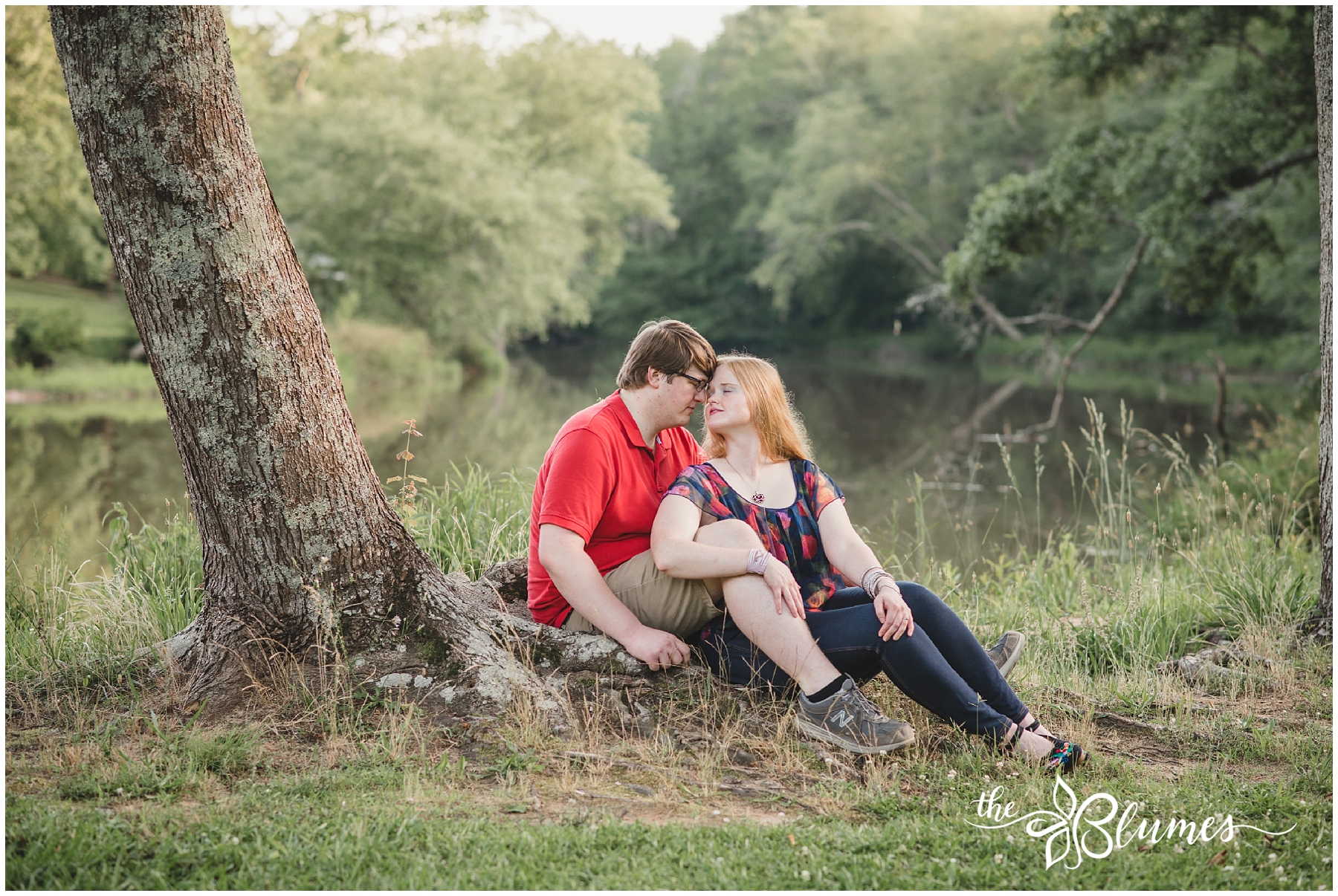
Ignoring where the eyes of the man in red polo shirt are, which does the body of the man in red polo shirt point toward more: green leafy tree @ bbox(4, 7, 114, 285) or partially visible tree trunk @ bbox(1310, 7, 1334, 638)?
the partially visible tree trunk

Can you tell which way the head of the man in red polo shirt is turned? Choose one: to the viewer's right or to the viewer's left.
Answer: to the viewer's right

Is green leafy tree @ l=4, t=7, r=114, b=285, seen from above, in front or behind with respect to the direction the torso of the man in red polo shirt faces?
behind

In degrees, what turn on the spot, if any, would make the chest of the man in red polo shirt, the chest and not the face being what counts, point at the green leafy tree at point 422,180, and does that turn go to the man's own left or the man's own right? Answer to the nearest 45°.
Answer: approximately 135° to the man's own left

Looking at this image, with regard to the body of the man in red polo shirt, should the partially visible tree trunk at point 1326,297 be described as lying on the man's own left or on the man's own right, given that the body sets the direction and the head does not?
on the man's own left

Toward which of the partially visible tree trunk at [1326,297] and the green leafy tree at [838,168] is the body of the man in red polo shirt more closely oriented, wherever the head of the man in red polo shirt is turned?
the partially visible tree trunk

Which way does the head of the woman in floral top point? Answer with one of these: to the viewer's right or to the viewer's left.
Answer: to the viewer's left

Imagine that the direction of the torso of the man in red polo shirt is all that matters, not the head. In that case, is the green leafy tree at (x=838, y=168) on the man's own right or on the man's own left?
on the man's own left

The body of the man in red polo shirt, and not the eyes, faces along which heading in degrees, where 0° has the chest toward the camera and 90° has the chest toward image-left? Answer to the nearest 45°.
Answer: approximately 315°
